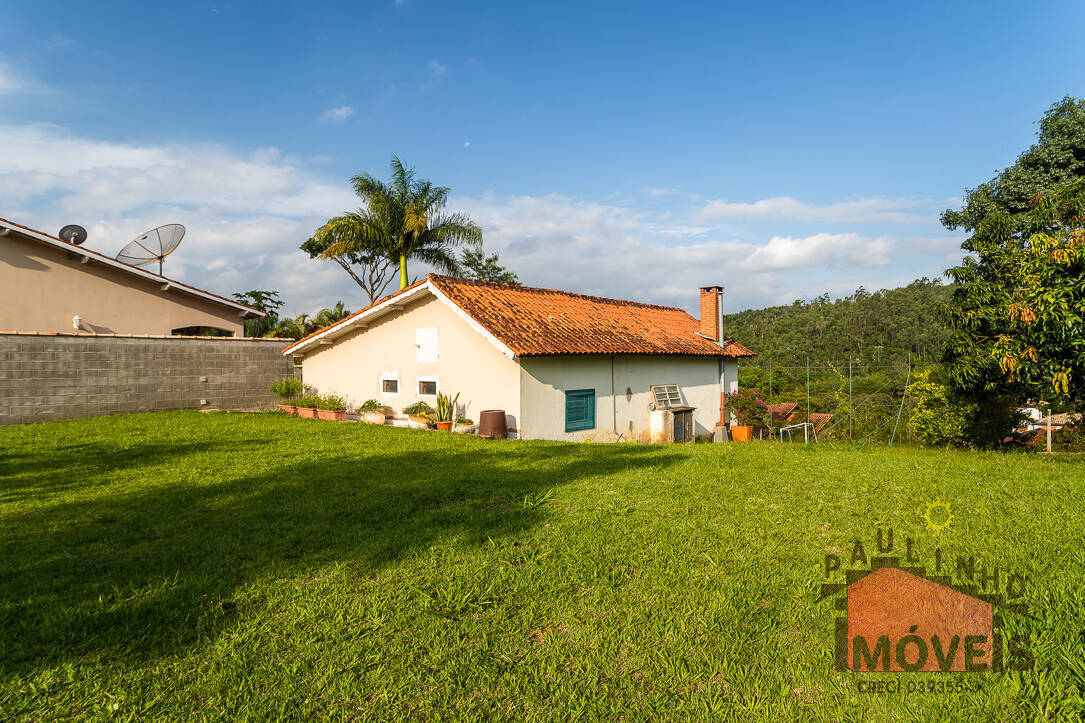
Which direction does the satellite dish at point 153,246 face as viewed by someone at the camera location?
facing the viewer and to the left of the viewer

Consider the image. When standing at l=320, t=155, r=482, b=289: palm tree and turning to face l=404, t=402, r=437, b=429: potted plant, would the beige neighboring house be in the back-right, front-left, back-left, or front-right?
front-right

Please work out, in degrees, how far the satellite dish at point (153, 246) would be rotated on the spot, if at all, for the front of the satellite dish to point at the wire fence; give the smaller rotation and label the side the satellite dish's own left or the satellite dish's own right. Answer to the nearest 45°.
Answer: approximately 135° to the satellite dish's own left
